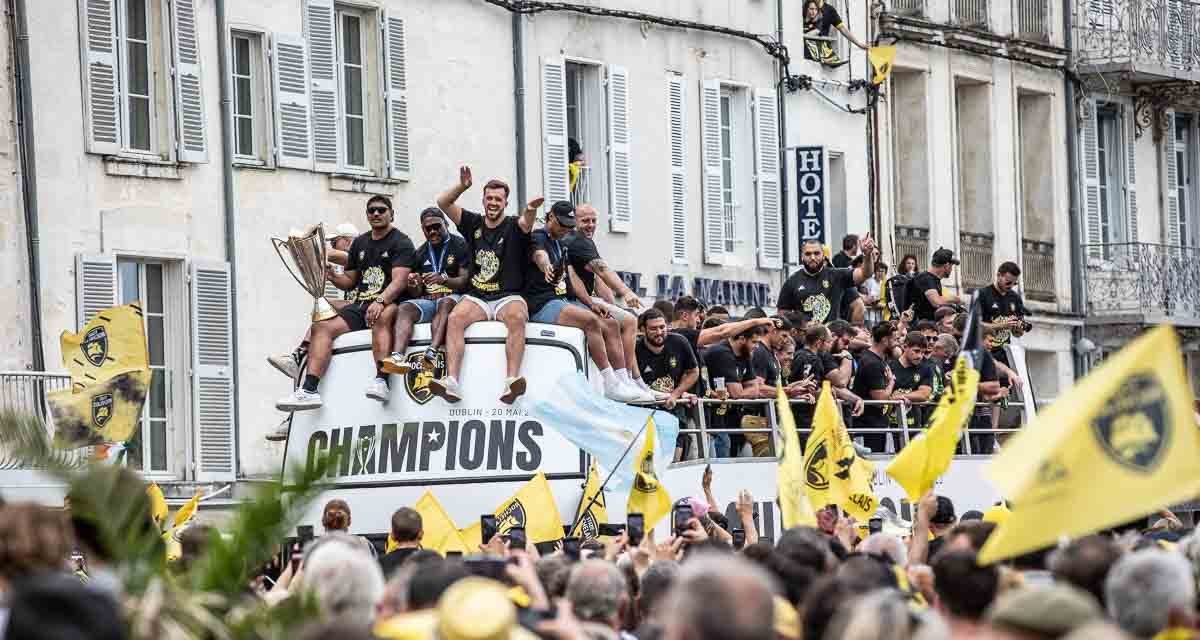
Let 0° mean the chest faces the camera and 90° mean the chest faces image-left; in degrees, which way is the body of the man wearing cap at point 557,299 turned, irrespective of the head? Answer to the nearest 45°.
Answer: approximately 315°

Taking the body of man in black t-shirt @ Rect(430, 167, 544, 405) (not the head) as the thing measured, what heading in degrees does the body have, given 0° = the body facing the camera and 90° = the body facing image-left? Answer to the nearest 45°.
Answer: approximately 0°

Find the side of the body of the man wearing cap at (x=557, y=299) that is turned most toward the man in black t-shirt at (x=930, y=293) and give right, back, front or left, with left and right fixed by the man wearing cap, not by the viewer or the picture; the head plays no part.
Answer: left

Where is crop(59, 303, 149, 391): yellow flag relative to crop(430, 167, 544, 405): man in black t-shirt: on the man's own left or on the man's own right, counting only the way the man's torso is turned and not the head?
on the man's own right

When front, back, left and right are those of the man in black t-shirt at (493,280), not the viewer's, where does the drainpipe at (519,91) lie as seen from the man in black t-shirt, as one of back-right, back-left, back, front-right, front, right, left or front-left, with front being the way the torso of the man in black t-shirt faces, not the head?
back

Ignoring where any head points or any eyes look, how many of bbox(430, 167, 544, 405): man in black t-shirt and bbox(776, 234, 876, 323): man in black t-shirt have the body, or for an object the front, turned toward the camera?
2
